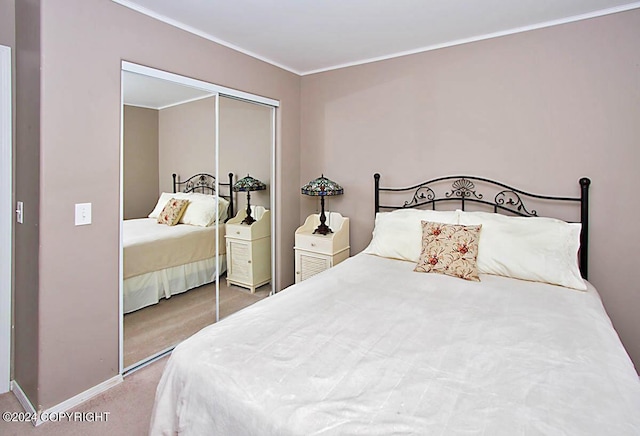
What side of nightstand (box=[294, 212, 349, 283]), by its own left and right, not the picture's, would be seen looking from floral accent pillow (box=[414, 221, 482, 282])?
left

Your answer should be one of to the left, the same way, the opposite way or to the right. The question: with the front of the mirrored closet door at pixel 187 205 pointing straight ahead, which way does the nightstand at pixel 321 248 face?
to the right

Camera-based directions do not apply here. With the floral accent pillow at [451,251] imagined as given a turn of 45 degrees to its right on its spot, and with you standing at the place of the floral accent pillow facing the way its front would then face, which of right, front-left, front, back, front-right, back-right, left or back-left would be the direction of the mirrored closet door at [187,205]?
front-right

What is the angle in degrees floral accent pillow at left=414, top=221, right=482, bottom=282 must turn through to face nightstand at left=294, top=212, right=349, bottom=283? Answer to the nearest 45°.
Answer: approximately 135° to its right

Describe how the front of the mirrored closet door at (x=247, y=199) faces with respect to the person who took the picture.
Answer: facing the viewer and to the right of the viewer

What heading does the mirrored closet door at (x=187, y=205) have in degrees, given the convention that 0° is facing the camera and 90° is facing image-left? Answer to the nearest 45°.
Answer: approximately 315°

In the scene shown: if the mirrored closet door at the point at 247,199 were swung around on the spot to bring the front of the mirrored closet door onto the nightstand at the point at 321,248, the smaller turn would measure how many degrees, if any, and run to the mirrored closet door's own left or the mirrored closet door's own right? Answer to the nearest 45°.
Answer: approximately 45° to the mirrored closet door's own left

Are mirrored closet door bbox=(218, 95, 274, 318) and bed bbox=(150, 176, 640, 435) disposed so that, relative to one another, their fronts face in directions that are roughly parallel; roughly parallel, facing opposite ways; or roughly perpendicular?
roughly perpendicular

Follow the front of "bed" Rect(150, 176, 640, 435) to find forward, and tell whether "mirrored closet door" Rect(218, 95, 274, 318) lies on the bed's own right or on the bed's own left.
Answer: on the bed's own right

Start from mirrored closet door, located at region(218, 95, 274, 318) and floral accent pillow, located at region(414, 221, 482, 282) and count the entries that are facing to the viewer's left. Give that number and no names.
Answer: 0

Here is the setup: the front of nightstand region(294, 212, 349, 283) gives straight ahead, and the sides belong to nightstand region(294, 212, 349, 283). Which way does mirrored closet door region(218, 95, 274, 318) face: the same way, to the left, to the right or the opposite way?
to the left

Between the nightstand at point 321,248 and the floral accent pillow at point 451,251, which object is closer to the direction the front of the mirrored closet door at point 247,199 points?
the floral accent pillow

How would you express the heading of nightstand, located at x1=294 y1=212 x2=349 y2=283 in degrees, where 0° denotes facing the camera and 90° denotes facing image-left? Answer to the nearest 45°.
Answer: approximately 45°

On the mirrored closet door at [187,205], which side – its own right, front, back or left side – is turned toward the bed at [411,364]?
front
